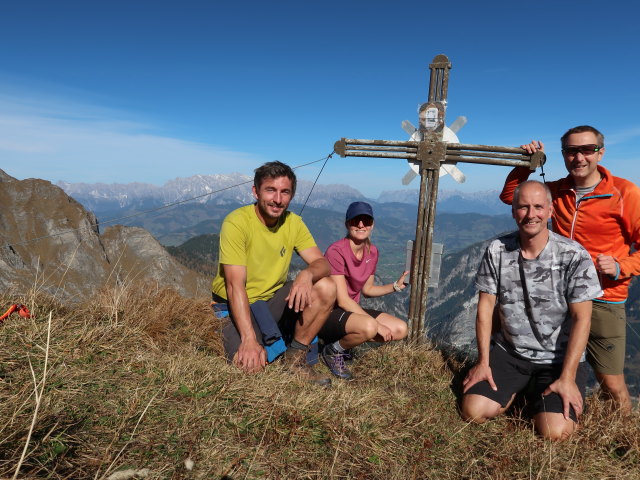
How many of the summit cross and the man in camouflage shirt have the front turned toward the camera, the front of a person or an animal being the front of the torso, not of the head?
2

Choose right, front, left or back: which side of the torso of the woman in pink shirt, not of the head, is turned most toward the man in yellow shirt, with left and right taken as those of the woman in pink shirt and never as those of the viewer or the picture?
right

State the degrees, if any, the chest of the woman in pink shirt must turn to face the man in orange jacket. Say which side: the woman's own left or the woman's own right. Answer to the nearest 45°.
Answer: approximately 45° to the woman's own left

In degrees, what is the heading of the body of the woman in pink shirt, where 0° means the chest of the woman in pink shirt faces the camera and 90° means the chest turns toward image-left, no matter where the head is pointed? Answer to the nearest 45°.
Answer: approximately 315°

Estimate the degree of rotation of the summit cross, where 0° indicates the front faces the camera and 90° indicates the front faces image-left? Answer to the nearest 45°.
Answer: approximately 0°

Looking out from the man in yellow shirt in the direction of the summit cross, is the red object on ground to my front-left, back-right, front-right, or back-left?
back-left
